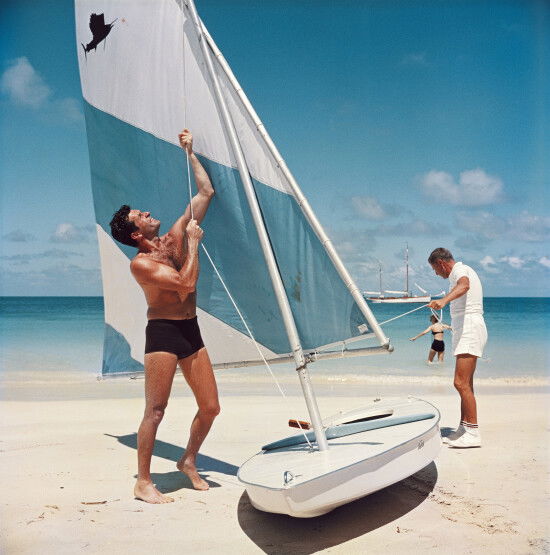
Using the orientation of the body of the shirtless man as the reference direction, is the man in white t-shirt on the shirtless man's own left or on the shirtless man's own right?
on the shirtless man's own left

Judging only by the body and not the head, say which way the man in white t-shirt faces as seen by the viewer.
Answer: to the viewer's left

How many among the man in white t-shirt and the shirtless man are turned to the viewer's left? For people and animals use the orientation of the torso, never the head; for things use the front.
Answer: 1

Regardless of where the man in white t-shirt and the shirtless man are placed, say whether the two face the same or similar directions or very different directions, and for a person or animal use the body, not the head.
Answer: very different directions

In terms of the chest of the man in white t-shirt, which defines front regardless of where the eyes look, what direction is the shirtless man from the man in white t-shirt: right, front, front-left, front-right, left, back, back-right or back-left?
front-left

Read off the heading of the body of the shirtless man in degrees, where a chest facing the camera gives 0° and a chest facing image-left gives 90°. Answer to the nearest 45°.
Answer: approximately 315°

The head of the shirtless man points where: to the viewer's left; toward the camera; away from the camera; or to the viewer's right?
to the viewer's right
